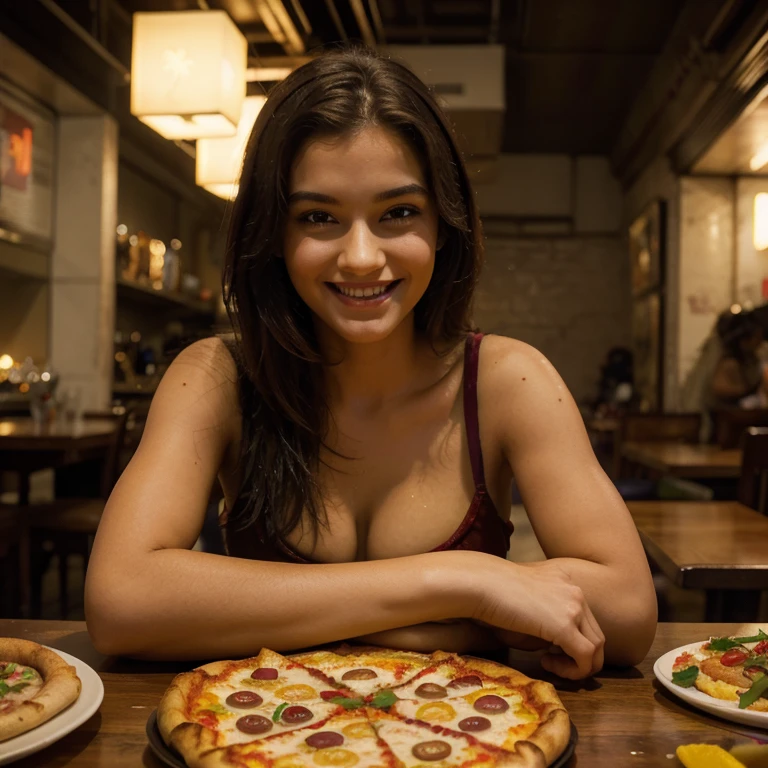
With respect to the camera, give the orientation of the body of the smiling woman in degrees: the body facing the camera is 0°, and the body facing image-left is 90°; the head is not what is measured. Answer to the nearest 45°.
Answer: approximately 0°

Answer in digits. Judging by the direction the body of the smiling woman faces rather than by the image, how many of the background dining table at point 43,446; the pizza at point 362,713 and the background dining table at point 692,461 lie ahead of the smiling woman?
1

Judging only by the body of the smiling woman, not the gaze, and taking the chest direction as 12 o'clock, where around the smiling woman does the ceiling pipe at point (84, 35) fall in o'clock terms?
The ceiling pipe is roughly at 5 o'clock from the smiling woman.

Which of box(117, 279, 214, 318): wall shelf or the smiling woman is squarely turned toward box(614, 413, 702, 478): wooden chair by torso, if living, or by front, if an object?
the wall shelf

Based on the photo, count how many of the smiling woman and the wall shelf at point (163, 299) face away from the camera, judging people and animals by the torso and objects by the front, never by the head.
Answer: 0

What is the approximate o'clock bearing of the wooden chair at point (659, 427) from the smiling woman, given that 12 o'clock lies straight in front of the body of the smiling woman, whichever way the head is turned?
The wooden chair is roughly at 7 o'clock from the smiling woman.

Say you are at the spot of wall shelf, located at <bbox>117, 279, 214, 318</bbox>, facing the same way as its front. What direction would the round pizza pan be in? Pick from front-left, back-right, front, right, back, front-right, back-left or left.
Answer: front-right

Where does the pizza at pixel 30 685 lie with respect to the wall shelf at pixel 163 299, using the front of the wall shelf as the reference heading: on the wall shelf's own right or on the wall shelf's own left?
on the wall shelf's own right

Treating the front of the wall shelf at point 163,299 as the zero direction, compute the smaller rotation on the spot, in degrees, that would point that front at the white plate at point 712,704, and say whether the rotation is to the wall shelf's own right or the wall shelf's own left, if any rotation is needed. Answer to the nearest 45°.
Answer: approximately 45° to the wall shelf's own right

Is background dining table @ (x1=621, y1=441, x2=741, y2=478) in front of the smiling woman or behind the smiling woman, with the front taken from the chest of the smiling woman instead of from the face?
behind

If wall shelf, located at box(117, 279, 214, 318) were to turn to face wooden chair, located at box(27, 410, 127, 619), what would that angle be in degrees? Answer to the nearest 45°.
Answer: approximately 45° to its right

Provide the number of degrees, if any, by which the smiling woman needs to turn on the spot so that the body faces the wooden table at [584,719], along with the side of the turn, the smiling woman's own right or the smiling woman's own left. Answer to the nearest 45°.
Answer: approximately 45° to the smiling woman's own left

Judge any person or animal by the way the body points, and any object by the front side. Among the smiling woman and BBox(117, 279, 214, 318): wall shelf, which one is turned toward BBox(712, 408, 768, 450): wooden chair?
the wall shelf

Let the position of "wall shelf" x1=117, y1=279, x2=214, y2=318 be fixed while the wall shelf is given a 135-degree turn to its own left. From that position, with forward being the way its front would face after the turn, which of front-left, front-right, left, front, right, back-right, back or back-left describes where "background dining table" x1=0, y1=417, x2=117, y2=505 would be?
back

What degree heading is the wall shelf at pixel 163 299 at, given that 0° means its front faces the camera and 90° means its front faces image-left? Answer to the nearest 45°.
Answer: approximately 315°

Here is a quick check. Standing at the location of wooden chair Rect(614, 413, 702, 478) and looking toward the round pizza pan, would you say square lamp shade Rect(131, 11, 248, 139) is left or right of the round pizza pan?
right
